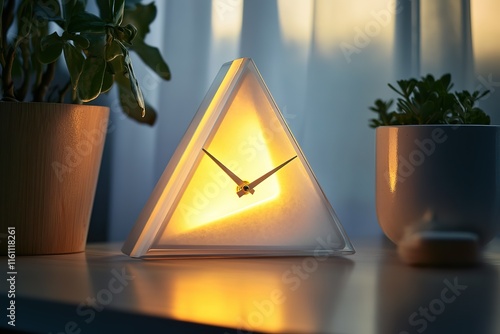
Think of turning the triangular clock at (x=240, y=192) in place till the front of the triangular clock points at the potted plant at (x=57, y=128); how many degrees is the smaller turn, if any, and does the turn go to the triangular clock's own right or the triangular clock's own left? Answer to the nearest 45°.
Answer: approximately 135° to the triangular clock's own right

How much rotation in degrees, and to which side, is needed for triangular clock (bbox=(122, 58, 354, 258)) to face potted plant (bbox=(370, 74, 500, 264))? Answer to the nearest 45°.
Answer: approximately 45° to its left

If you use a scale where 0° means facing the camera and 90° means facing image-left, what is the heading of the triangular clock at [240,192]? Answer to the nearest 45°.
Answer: approximately 315°

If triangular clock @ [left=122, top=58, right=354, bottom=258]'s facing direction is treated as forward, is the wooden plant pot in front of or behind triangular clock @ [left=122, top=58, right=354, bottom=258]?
behind
